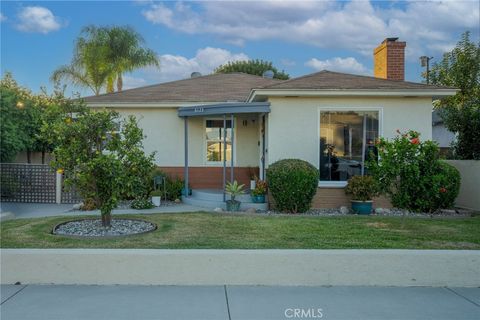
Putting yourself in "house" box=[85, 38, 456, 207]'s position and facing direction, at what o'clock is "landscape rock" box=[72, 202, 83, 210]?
The landscape rock is roughly at 3 o'clock from the house.

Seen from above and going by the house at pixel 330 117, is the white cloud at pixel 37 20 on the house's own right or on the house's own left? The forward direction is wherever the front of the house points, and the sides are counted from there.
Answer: on the house's own right

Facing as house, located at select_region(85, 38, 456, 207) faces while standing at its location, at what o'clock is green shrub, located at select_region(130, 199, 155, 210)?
The green shrub is roughly at 1 o'clock from the house.

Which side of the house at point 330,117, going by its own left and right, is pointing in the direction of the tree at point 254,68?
back

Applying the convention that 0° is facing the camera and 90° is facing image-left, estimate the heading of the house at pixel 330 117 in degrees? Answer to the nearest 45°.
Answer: approximately 0°

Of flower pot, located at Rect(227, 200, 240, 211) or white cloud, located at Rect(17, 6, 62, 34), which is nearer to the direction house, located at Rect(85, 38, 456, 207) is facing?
the flower pot

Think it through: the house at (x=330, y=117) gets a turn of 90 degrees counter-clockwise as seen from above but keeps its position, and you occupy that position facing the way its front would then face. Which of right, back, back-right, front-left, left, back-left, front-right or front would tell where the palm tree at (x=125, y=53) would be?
back-left

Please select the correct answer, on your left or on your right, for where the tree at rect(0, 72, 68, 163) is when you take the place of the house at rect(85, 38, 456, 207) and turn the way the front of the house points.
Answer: on your right

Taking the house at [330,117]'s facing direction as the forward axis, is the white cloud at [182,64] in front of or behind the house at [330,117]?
behind

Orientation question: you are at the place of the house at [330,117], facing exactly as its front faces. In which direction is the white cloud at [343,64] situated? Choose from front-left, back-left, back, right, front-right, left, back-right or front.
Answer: back

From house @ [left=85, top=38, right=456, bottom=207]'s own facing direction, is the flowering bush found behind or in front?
in front

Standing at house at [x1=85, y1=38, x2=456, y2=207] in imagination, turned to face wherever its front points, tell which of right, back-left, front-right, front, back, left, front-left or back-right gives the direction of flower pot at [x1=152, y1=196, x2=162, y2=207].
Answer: right
